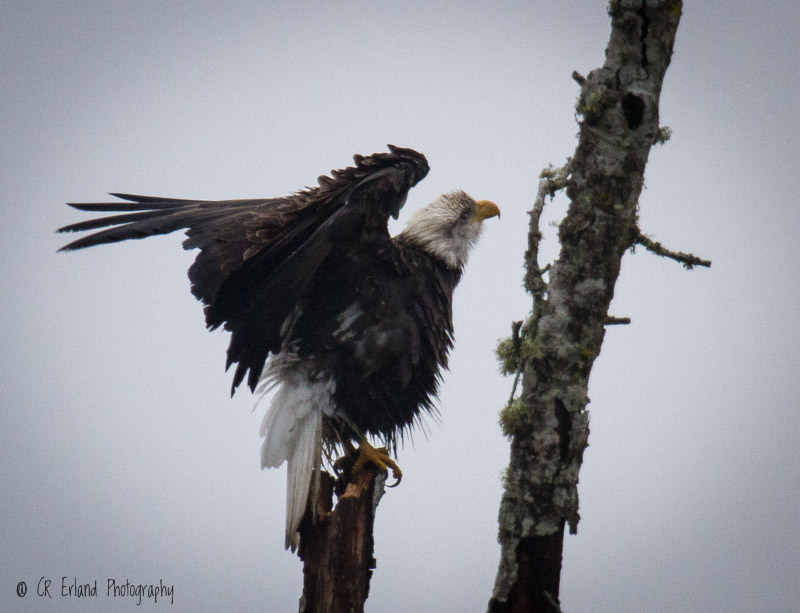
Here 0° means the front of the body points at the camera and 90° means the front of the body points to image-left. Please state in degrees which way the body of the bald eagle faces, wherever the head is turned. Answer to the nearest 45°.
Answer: approximately 270°
